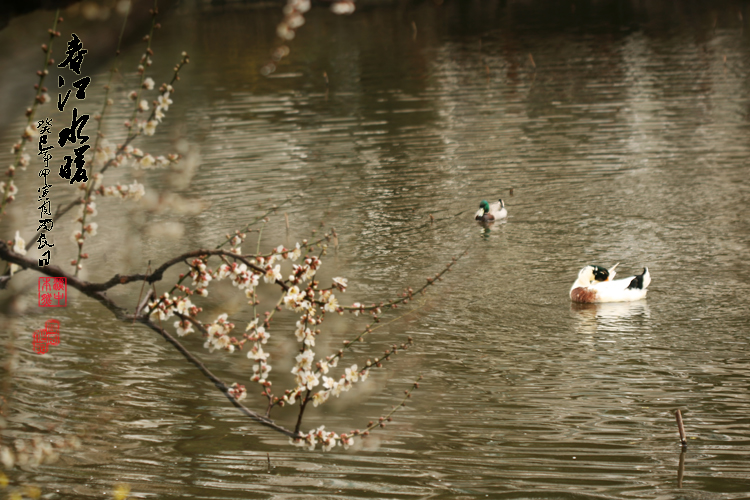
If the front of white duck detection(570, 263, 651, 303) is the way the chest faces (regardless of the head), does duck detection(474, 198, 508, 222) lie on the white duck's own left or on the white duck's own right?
on the white duck's own right

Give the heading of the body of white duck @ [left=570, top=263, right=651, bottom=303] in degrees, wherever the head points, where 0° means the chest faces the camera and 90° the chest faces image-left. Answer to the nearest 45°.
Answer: approximately 90°

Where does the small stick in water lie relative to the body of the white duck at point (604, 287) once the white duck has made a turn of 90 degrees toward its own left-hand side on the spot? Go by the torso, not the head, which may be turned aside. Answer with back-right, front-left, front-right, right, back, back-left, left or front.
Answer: front
